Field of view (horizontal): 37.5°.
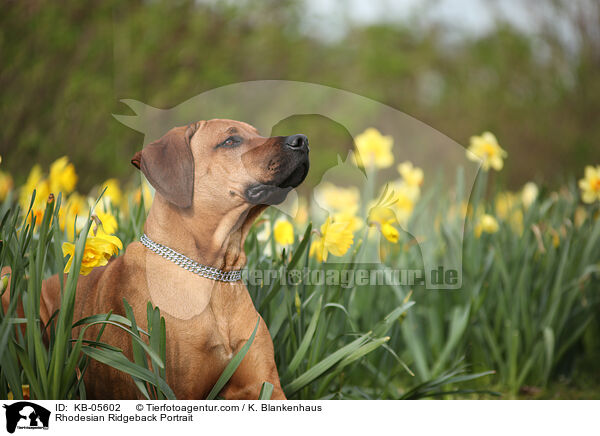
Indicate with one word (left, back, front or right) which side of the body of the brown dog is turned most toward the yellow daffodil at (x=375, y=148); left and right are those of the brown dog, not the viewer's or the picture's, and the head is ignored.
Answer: left

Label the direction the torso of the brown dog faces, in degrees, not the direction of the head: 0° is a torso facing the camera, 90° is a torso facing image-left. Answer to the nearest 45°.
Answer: approximately 315°

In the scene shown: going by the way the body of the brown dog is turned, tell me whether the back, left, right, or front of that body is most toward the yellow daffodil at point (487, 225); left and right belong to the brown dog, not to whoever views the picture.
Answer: left

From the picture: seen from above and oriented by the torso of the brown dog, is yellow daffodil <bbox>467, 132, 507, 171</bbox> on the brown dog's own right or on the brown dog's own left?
on the brown dog's own left

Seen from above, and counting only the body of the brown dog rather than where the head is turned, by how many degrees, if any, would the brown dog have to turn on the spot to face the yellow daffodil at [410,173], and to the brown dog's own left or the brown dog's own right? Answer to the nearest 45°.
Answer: approximately 90° to the brown dog's own left

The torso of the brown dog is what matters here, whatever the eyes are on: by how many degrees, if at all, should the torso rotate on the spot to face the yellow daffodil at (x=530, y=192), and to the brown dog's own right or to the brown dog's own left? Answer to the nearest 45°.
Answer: approximately 90° to the brown dog's own left
